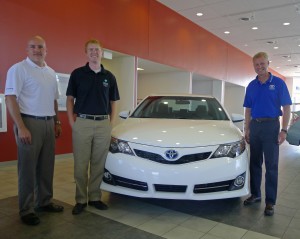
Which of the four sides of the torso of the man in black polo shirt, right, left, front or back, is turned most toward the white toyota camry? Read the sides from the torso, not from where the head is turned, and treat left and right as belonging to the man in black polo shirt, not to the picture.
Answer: left

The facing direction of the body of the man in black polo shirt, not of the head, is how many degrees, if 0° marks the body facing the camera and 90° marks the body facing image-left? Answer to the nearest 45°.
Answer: approximately 0°

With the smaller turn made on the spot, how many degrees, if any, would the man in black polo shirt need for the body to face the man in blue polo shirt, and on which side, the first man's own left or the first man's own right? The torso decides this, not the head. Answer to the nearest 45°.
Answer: approximately 90° to the first man's own left

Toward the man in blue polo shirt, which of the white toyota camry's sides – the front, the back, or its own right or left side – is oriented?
front

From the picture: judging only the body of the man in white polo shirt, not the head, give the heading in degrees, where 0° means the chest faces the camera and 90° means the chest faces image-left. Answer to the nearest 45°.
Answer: approximately 315°

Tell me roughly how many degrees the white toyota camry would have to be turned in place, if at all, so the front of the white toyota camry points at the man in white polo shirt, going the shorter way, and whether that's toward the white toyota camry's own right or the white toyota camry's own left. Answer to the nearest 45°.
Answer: approximately 90° to the white toyota camry's own right

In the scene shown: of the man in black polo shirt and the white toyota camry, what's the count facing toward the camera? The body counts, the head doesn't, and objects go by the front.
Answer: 2

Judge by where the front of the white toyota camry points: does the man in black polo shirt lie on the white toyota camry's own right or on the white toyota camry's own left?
on the white toyota camry's own right
